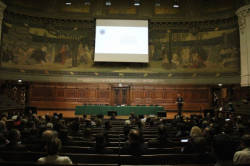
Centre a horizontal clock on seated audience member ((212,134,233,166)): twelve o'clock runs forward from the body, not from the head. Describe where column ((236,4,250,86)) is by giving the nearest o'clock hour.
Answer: The column is roughly at 12 o'clock from the seated audience member.

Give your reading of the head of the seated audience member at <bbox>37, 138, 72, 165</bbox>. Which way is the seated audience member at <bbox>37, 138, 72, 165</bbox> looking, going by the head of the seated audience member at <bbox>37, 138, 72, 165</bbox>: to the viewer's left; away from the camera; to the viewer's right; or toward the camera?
away from the camera

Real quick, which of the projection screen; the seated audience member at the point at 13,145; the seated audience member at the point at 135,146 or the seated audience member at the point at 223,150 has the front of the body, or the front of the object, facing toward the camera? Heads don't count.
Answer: the projection screen

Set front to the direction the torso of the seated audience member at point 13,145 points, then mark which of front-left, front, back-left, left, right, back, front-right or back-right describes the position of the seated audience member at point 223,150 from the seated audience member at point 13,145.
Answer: back-right

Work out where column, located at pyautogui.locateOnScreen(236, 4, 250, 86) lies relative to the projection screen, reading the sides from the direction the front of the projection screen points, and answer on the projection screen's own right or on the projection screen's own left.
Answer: on the projection screen's own left

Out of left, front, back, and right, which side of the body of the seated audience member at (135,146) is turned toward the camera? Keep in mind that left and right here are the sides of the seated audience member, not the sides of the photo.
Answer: back

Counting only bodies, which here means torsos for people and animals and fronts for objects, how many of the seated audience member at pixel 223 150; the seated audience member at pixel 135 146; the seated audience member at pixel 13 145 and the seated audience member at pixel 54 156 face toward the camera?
0

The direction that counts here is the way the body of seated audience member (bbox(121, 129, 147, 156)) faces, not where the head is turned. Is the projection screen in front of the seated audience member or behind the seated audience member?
in front

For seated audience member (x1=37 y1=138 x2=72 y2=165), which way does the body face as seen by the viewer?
away from the camera

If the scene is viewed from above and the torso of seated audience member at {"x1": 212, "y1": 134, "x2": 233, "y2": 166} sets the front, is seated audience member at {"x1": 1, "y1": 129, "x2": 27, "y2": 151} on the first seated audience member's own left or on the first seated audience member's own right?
on the first seated audience member's own left

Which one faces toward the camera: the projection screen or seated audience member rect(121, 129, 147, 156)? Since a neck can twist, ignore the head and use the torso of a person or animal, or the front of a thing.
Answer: the projection screen

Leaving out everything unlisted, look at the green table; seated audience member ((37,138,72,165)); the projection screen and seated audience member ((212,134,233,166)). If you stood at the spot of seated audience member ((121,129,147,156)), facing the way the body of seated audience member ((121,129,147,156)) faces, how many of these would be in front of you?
2

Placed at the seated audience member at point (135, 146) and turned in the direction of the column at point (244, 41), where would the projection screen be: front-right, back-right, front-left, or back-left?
front-left

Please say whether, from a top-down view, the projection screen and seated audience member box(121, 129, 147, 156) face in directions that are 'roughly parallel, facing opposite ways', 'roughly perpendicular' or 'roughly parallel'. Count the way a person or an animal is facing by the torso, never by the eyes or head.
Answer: roughly parallel, facing opposite ways

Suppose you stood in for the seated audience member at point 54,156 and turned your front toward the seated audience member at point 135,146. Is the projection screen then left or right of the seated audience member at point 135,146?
left

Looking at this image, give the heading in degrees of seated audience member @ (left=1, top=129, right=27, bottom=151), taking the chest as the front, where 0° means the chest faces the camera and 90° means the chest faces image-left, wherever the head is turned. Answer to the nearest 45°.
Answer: approximately 180°

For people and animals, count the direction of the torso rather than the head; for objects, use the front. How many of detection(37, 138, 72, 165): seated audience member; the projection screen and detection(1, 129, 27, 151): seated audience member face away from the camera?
2

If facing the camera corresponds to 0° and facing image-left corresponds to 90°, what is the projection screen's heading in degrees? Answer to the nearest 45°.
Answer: approximately 0°

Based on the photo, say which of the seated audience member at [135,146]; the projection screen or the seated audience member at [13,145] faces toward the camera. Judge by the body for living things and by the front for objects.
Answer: the projection screen

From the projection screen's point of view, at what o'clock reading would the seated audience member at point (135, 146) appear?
The seated audience member is roughly at 12 o'clock from the projection screen.

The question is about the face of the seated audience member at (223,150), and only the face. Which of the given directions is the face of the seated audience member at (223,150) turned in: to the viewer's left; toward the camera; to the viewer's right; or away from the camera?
away from the camera
